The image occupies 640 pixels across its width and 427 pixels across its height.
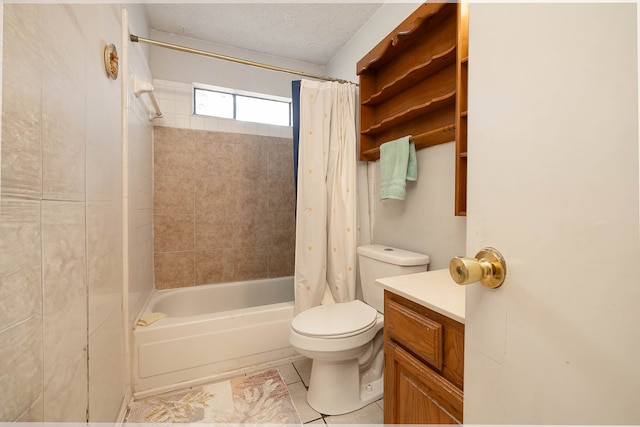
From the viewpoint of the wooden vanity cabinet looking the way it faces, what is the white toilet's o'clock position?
The white toilet is roughly at 3 o'clock from the wooden vanity cabinet.

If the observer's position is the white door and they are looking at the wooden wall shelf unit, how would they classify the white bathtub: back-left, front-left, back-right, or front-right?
front-left

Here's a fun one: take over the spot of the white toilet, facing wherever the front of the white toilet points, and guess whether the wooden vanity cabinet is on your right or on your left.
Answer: on your left

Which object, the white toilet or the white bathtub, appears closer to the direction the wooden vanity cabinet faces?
the white bathtub

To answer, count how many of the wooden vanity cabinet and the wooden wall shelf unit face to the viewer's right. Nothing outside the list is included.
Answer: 0

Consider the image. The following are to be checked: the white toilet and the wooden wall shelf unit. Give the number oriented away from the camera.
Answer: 0

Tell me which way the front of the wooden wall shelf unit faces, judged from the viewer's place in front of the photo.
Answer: facing the viewer and to the left of the viewer

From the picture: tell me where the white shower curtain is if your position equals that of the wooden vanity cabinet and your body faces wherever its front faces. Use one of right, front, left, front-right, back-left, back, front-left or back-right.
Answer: right

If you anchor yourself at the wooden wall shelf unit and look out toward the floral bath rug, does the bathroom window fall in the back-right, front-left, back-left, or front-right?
front-right

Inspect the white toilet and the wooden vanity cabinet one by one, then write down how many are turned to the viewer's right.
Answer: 0
